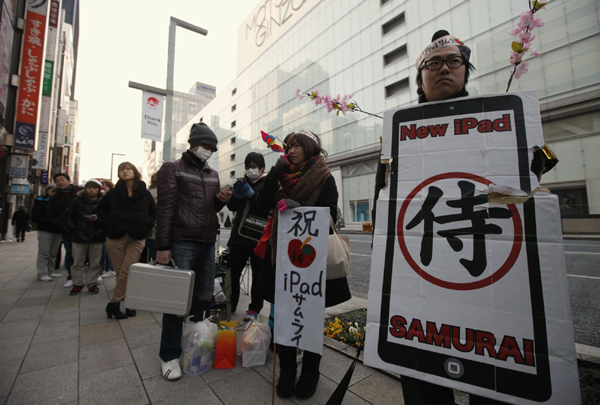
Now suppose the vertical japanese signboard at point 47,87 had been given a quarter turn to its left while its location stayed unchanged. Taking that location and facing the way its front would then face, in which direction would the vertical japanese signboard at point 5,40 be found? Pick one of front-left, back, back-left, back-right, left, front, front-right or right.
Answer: right

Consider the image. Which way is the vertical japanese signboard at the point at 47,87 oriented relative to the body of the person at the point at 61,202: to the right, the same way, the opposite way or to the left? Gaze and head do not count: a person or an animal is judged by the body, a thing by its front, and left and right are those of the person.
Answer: the same way

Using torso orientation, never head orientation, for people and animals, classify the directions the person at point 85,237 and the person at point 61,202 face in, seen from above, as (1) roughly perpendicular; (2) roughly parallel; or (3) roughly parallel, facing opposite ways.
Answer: roughly parallel

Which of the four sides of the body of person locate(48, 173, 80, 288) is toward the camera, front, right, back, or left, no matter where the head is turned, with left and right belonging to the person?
front

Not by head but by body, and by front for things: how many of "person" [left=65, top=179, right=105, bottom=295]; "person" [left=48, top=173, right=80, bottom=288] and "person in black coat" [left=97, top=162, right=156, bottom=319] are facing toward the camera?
3

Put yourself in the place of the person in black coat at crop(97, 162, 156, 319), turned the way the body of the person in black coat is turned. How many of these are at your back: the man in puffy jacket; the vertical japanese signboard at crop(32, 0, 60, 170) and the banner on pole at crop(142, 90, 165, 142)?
2

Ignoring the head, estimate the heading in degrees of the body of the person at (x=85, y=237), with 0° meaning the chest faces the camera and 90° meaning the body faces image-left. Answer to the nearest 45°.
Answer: approximately 0°

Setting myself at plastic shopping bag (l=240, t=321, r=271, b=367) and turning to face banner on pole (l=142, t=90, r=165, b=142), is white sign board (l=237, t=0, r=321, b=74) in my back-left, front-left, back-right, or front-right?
front-right

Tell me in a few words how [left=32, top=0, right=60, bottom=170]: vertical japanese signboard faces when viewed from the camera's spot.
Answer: facing the viewer

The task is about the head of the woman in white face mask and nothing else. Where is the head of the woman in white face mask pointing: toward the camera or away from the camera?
toward the camera

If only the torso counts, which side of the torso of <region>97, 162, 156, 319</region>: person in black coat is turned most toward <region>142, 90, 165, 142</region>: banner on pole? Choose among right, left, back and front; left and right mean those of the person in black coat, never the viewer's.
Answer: back

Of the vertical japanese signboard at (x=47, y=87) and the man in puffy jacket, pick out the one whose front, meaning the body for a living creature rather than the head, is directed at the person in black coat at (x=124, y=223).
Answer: the vertical japanese signboard

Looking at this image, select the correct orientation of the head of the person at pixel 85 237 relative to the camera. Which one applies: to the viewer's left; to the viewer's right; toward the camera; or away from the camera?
toward the camera

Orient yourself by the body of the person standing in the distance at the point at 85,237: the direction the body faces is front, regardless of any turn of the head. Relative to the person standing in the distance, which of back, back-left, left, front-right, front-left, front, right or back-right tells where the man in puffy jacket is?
front

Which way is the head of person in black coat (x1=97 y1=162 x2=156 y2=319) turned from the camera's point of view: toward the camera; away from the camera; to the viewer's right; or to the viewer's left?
toward the camera
